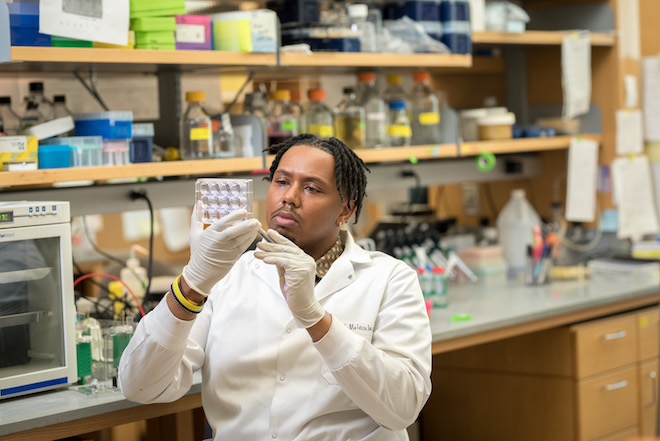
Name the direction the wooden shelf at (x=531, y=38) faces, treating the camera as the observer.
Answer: facing the viewer

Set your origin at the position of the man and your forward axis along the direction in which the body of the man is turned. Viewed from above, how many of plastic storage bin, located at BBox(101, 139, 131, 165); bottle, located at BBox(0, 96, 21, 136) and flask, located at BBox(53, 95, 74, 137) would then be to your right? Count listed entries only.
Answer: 3

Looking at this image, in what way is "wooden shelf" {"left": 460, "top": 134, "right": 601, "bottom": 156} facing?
toward the camera

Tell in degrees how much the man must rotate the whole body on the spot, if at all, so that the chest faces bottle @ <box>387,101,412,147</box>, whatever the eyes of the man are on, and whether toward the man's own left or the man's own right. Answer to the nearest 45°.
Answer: approximately 135° to the man's own right

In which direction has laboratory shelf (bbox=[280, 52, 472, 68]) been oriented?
toward the camera

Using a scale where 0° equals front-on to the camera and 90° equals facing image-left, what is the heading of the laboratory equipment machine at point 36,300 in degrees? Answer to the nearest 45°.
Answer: approximately 315°

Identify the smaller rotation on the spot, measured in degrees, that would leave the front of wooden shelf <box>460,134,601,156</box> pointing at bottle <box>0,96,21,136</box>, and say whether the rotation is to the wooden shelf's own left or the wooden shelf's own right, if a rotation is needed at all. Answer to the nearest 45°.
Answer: approximately 45° to the wooden shelf's own right
